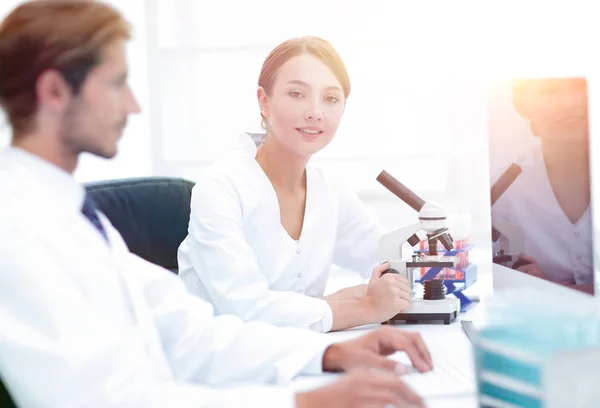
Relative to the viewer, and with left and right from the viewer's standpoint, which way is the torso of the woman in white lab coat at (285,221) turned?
facing the viewer and to the right of the viewer

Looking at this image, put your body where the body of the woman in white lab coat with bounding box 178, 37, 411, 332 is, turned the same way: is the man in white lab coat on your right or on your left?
on your right

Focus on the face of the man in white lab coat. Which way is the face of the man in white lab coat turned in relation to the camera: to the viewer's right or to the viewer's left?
to the viewer's right

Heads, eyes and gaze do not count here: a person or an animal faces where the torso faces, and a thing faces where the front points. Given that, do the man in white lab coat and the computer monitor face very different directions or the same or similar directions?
very different directions

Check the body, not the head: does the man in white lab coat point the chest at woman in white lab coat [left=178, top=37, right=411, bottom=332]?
no

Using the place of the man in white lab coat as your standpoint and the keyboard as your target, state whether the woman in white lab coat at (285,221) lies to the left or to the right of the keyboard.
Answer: left

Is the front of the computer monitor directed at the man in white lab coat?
yes

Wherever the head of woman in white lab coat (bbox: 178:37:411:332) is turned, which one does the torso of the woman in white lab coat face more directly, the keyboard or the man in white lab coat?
the keyboard

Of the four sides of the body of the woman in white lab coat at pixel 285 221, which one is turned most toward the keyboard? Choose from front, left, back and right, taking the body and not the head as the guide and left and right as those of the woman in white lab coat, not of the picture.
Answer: front

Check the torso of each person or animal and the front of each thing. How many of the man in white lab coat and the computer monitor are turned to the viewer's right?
1

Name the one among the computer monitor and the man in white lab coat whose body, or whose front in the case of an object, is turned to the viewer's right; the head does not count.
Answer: the man in white lab coat

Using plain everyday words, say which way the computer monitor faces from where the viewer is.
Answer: facing the viewer and to the left of the viewer

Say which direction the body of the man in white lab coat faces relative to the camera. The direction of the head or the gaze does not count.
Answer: to the viewer's right
